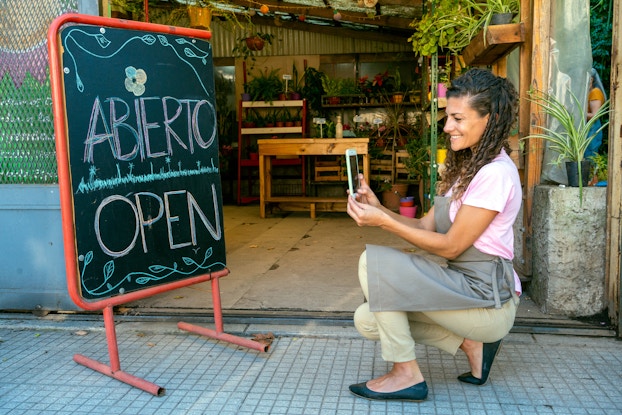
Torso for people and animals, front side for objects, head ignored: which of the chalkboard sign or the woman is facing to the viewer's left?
the woman

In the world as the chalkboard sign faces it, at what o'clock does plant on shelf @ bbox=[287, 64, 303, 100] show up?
The plant on shelf is roughly at 8 o'clock from the chalkboard sign.

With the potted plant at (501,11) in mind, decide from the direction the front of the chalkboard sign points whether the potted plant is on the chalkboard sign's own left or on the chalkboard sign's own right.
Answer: on the chalkboard sign's own left

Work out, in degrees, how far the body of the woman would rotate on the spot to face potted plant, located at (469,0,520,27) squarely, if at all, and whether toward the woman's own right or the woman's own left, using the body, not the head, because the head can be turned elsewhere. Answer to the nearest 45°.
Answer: approximately 90° to the woman's own right

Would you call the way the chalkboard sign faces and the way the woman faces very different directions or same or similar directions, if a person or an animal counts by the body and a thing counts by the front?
very different directions

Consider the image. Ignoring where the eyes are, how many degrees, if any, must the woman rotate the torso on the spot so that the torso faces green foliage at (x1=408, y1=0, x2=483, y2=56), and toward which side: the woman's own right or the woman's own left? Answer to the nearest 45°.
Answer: approximately 90° to the woman's own right

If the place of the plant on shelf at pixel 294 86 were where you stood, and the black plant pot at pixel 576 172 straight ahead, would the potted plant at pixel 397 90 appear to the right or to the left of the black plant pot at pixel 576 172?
left

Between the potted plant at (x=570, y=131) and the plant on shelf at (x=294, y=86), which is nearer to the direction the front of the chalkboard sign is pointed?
the potted plant

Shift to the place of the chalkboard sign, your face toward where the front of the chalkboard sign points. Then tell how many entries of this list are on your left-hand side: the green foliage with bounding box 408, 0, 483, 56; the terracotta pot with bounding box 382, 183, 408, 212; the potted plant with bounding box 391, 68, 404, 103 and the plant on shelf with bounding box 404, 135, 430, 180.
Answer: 4

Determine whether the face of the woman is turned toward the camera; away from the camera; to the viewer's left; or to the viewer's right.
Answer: to the viewer's left

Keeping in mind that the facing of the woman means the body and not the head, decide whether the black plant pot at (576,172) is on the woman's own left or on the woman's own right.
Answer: on the woman's own right

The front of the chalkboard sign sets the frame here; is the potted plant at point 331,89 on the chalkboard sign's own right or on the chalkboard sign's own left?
on the chalkboard sign's own left

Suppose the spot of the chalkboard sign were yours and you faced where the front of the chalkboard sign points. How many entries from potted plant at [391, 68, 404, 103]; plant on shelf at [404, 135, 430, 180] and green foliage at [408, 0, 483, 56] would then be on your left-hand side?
3

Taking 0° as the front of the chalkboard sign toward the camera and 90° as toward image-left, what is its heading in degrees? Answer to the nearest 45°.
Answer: approximately 315°

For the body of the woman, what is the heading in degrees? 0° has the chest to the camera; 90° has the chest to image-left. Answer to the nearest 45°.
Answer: approximately 90°

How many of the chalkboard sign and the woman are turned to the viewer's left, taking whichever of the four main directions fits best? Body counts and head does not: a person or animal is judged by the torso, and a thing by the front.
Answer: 1
